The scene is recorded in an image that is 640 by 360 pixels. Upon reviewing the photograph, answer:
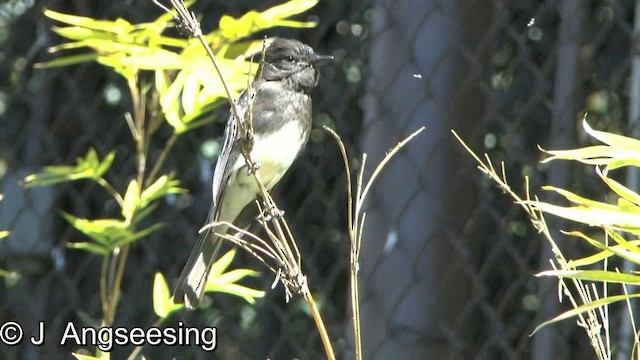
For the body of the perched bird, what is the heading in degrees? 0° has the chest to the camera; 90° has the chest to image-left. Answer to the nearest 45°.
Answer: approximately 315°
